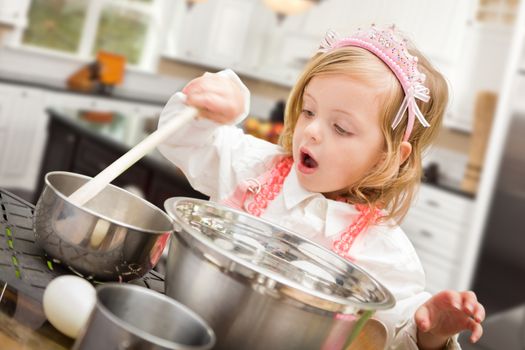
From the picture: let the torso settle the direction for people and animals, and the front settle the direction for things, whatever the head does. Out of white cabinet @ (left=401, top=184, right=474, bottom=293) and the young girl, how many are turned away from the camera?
0

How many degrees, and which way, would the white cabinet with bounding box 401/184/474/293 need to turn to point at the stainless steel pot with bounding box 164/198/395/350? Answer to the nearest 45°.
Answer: approximately 45° to its left

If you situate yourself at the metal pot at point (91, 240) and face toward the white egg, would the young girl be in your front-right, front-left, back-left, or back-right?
back-left

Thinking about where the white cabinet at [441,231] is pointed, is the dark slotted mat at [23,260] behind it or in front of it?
in front

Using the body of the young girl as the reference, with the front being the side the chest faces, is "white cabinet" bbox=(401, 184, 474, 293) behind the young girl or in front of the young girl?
behind

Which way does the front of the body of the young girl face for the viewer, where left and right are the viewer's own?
facing the viewer and to the left of the viewer

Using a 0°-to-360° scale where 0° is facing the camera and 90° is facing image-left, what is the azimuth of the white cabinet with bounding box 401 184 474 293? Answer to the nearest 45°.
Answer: approximately 45°

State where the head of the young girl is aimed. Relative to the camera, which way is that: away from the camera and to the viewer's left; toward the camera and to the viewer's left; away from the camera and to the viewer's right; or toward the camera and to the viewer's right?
toward the camera and to the viewer's left

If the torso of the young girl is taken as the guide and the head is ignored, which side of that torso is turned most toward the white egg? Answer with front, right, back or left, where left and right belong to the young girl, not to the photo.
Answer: front

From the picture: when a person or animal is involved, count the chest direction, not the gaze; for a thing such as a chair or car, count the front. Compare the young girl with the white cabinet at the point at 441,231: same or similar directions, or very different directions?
same or similar directions
